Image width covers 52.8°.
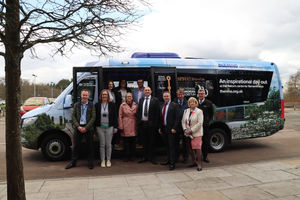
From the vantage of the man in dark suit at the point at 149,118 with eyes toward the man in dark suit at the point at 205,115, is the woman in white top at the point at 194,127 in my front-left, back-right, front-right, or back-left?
front-right

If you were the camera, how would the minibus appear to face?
facing to the left of the viewer

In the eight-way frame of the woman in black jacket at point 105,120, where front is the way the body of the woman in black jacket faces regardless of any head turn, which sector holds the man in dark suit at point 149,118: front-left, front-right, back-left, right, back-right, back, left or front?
left

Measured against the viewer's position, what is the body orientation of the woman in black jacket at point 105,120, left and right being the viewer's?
facing the viewer

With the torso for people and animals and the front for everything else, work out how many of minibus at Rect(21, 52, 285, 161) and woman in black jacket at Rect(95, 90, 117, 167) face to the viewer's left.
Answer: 1

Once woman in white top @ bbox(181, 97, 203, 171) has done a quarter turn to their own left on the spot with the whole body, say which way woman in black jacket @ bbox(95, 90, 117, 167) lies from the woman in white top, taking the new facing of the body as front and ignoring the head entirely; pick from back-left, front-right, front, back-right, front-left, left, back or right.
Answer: back-right

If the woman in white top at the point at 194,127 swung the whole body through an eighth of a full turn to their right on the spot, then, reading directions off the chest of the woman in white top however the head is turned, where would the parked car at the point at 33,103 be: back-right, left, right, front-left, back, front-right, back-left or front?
front-right

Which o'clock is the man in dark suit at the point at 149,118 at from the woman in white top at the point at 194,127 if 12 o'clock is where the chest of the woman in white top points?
The man in dark suit is roughly at 2 o'clock from the woman in white top.

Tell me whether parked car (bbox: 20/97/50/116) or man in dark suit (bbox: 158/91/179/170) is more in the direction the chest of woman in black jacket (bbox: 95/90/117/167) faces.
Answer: the man in dark suit

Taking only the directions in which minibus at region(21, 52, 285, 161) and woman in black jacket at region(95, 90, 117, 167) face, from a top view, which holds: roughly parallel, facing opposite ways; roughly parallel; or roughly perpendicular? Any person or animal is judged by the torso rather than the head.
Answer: roughly perpendicular

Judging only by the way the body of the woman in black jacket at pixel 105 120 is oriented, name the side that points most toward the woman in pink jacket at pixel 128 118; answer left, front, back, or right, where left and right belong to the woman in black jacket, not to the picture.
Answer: left

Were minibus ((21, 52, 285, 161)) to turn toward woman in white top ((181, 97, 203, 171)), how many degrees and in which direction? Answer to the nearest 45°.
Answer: approximately 90° to its left
